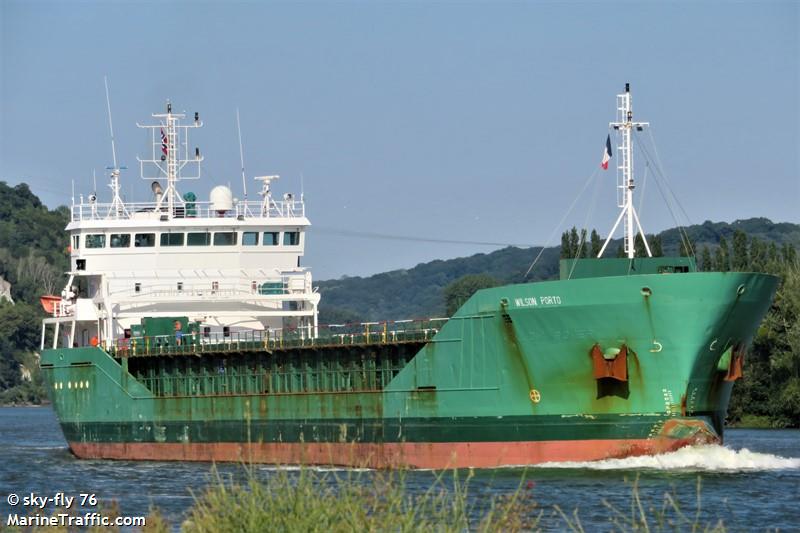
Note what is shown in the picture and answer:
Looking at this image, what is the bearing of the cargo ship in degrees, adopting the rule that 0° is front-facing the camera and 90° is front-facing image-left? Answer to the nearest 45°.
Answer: approximately 315°
